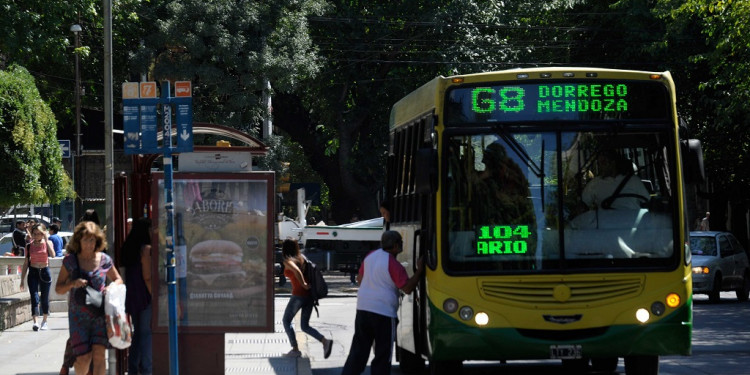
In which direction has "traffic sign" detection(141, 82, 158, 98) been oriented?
toward the camera

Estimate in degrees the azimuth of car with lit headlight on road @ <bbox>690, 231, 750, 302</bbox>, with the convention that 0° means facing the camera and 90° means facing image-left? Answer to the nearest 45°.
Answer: approximately 45°

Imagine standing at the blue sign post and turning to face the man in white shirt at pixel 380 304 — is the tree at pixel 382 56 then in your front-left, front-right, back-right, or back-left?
front-left

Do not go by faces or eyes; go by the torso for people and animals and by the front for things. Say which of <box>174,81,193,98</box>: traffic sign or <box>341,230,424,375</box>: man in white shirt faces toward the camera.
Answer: the traffic sign

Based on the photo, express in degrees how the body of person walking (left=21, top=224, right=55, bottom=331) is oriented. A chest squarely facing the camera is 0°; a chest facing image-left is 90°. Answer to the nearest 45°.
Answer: approximately 0°

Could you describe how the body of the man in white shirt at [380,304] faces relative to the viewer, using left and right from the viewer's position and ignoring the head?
facing away from the viewer and to the right of the viewer

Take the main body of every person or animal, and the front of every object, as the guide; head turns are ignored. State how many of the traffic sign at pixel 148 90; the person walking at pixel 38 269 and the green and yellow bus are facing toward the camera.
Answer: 3

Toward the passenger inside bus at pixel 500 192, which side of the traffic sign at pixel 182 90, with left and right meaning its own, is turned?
left

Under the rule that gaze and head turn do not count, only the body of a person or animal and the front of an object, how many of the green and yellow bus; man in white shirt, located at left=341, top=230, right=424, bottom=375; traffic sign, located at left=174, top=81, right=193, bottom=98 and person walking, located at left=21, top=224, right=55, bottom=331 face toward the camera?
3

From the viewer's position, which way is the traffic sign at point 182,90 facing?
facing the viewer

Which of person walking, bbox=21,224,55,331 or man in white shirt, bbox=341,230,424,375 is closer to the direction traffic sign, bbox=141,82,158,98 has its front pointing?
the man in white shirt

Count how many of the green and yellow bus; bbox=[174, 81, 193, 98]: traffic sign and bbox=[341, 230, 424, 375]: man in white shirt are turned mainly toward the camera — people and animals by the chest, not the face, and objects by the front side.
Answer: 2

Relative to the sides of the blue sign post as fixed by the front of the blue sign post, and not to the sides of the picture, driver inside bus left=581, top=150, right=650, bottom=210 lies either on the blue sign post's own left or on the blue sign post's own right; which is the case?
on the blue sign post's own left

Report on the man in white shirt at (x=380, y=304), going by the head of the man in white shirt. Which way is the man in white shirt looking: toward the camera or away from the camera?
away from the camera

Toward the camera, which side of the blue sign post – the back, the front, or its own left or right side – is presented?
front
